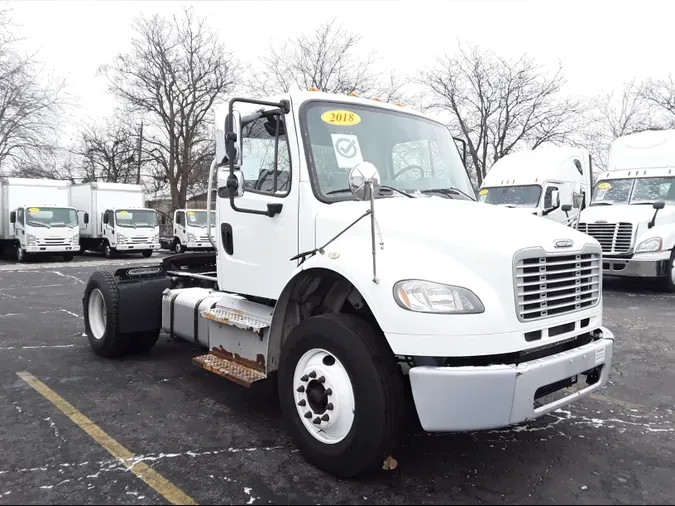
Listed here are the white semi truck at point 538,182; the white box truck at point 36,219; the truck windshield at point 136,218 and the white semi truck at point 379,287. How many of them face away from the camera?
0

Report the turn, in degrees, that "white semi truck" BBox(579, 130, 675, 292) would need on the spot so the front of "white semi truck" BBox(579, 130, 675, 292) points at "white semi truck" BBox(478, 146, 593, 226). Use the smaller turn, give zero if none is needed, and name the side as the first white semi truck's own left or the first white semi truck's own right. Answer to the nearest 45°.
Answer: approximately 90° to the first white semi truck's own right

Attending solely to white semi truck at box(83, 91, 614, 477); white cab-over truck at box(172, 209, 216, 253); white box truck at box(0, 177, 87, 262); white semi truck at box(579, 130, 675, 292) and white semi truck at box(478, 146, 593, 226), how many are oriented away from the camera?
0

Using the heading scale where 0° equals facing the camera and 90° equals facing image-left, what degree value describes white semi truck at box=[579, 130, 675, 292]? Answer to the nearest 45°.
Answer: approximately 45°

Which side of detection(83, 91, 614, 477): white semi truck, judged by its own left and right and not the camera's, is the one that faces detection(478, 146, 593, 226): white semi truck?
left

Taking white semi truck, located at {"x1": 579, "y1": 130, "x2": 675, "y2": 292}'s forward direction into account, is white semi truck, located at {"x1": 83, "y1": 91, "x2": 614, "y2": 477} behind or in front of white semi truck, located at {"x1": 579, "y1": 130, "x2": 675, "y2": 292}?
in front

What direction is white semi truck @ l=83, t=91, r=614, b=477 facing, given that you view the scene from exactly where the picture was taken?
facing the viewer and to the right of the viewer

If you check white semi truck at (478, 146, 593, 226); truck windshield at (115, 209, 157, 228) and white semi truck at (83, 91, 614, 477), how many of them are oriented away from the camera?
0

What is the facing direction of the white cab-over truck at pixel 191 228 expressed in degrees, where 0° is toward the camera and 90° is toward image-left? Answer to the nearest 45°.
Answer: approximately 315°

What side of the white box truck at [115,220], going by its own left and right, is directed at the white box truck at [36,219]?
right

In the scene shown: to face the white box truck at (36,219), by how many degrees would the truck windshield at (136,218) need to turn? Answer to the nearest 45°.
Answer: approximately 90° to its right

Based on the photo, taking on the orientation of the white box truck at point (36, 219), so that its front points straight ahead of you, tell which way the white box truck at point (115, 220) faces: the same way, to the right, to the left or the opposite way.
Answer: the same way

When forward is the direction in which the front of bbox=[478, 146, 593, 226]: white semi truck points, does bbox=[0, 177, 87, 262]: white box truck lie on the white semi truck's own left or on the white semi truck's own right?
on the white semi truck's own right

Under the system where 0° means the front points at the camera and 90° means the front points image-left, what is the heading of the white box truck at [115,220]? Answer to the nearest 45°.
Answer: approximately 315°

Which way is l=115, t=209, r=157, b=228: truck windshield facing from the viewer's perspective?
toward the camera

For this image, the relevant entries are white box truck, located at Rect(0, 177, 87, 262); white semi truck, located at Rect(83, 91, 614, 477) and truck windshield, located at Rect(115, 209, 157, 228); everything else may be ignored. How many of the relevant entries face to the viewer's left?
0
